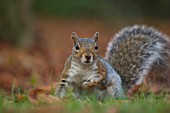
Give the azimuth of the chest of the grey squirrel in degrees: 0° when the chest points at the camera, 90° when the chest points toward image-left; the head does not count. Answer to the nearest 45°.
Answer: approximately 45°
